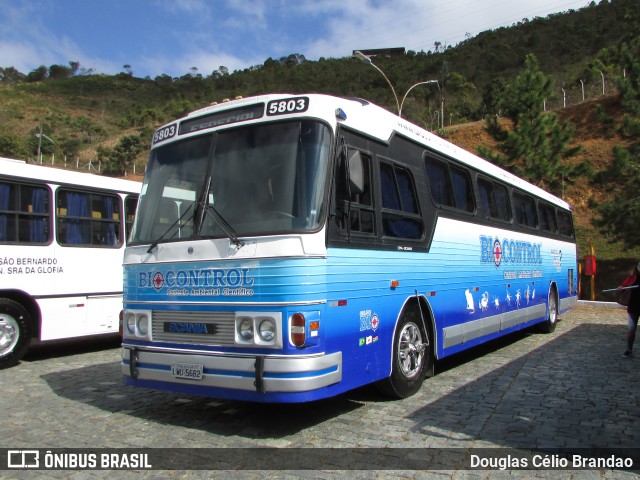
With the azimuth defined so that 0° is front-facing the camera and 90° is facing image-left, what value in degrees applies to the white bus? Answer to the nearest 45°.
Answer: approximately 45°

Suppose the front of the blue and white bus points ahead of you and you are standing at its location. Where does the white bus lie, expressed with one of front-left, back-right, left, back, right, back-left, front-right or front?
right

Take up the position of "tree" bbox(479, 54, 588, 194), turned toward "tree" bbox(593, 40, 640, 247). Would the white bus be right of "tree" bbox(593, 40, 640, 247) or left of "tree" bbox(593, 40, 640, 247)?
right

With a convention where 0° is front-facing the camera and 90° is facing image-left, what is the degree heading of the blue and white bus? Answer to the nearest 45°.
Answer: approximately 45°

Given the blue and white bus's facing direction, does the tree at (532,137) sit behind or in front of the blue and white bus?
behind

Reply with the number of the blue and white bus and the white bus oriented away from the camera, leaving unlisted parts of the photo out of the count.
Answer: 0
